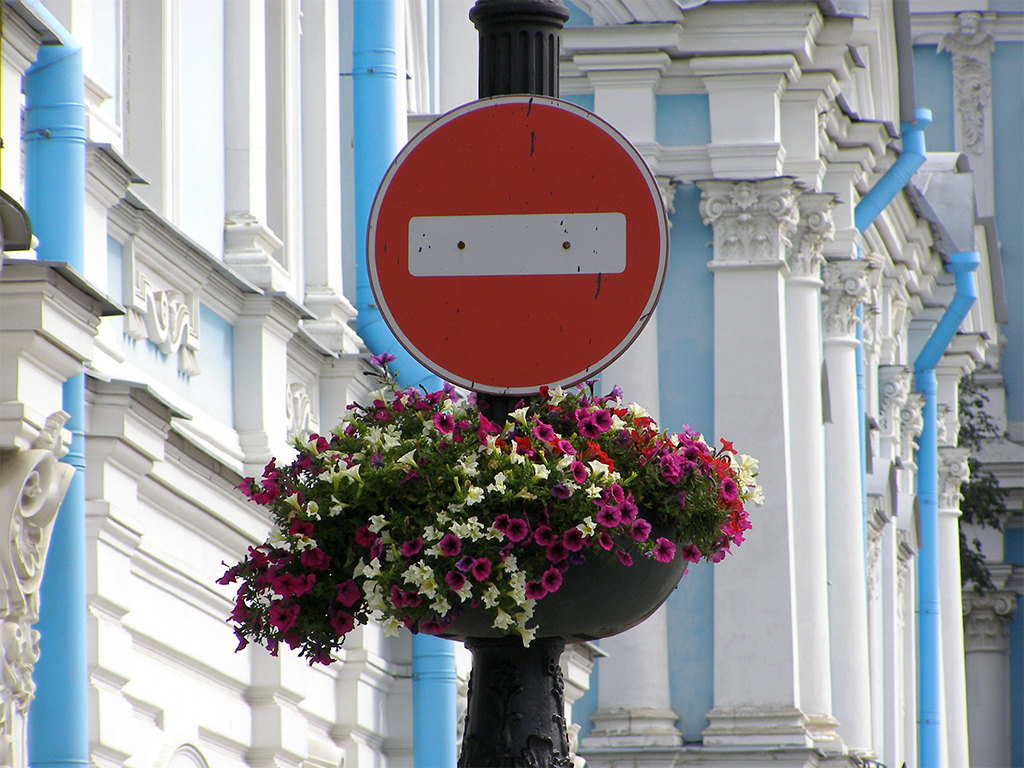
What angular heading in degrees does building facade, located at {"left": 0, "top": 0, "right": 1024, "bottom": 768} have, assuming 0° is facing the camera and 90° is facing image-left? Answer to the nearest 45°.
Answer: approximately 315°

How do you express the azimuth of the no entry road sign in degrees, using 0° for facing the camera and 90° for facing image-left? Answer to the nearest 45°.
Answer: approximately 0°
